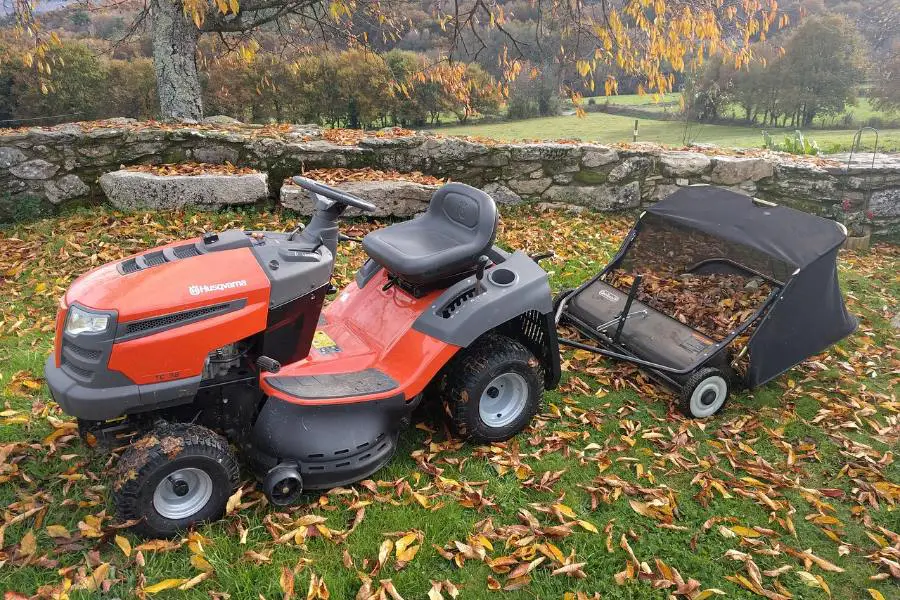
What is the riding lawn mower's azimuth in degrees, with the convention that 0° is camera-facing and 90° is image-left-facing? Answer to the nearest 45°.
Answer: approximately 45°

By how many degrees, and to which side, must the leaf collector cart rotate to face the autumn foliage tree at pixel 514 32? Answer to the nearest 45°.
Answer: approximately 90° to its right

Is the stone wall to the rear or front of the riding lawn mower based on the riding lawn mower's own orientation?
to the rear

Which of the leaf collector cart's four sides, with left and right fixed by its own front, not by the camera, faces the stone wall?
right

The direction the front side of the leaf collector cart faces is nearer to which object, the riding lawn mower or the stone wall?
the riding lawn mower

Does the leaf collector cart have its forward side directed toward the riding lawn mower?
yes

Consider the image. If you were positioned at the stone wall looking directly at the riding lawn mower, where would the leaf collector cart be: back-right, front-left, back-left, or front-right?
front-left

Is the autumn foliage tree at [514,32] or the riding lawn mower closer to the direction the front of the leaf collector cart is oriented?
the riding lawn mower

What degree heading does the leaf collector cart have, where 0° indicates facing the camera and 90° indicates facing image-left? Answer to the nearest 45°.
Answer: approximately 45°

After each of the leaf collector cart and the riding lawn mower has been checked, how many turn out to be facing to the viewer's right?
0
